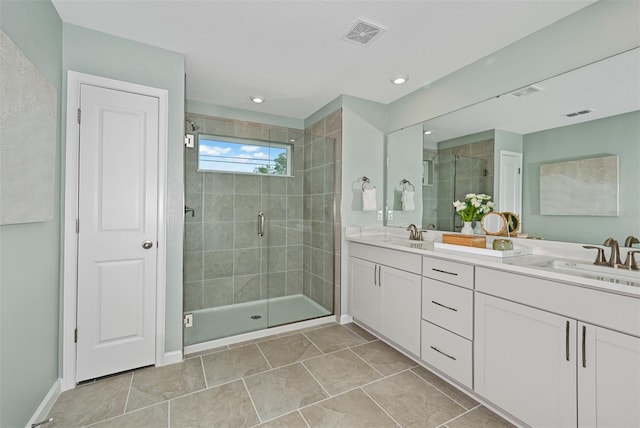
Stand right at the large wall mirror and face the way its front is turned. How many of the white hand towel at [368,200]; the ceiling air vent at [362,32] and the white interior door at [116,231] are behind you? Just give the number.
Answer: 0

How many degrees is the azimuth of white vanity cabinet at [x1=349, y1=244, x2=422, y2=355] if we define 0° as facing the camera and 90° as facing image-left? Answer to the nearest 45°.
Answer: approximately 45°

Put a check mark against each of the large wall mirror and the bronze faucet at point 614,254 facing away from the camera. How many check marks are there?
0

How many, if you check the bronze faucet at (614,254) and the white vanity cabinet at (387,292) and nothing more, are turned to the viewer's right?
0

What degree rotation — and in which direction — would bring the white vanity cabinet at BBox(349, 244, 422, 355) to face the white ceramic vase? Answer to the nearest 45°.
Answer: approximately 135° to its left

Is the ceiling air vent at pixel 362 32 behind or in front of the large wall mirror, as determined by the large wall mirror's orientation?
in front

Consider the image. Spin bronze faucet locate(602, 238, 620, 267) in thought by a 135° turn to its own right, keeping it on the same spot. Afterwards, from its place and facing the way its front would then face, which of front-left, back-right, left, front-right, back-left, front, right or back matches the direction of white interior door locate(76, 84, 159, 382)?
back-left

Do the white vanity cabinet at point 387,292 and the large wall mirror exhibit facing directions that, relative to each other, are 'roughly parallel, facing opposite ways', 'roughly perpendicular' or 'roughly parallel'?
roughly parallel

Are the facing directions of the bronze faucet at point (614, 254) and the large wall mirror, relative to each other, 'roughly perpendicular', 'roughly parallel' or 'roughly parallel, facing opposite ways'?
roughly parallel

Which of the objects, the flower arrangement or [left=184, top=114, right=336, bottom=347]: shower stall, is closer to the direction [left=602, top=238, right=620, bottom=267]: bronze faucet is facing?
the shower stall

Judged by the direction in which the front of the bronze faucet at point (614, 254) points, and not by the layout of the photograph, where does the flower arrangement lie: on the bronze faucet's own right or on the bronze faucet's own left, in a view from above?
on the bronze faucet's own right

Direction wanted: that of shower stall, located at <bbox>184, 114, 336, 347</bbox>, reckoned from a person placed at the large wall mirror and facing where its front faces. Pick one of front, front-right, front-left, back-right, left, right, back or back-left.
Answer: front-right

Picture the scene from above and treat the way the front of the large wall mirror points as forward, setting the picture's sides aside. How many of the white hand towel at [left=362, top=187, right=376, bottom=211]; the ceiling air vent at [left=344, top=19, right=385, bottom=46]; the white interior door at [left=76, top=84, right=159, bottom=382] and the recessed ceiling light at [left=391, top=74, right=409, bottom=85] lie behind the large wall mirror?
0

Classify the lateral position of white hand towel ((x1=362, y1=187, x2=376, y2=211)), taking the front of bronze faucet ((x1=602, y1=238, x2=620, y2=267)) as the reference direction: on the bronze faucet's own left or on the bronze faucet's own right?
on the bronze faucet's own right

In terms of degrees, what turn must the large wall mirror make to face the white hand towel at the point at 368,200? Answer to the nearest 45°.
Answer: approximately 45° to its right

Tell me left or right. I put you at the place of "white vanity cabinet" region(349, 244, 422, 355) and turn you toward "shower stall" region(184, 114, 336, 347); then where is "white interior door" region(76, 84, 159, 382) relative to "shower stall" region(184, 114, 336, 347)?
left

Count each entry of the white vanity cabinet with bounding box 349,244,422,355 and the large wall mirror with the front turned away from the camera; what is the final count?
0

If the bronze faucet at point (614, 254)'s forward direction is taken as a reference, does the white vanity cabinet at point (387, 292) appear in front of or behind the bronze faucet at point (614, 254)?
in front
